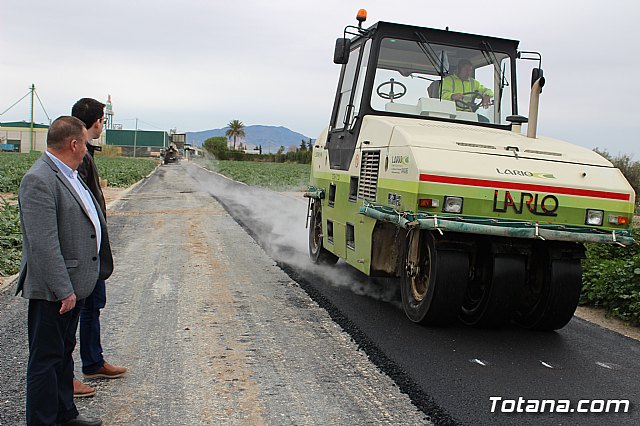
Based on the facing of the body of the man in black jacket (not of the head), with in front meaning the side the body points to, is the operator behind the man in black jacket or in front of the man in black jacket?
in front

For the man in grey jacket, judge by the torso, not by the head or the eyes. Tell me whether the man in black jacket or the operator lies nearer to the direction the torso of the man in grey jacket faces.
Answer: the operator

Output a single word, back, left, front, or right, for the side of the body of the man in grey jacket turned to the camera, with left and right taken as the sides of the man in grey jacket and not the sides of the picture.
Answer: right

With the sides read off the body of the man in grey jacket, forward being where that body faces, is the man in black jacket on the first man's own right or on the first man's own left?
on the first man's own left

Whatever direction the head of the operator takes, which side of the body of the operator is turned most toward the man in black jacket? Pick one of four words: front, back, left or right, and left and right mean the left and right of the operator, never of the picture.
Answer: right

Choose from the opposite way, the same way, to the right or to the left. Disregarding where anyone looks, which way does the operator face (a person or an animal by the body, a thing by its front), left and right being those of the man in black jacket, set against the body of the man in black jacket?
to the right

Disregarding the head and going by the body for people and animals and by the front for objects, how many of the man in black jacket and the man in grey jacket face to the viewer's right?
2

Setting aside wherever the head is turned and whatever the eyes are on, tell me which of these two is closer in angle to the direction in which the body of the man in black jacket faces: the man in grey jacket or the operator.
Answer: the operator

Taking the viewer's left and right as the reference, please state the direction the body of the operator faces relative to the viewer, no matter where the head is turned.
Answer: facing the viewer and to the right of the viewer

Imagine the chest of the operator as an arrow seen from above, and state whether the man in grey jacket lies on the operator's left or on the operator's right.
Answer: on the operator's right

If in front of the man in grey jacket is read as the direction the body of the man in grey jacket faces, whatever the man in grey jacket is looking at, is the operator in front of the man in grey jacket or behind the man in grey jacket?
in front

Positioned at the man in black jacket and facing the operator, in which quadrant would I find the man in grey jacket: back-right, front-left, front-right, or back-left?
back-right

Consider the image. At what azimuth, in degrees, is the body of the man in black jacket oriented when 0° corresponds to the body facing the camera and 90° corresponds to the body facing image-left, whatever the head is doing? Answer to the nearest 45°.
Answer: approximately 270°
